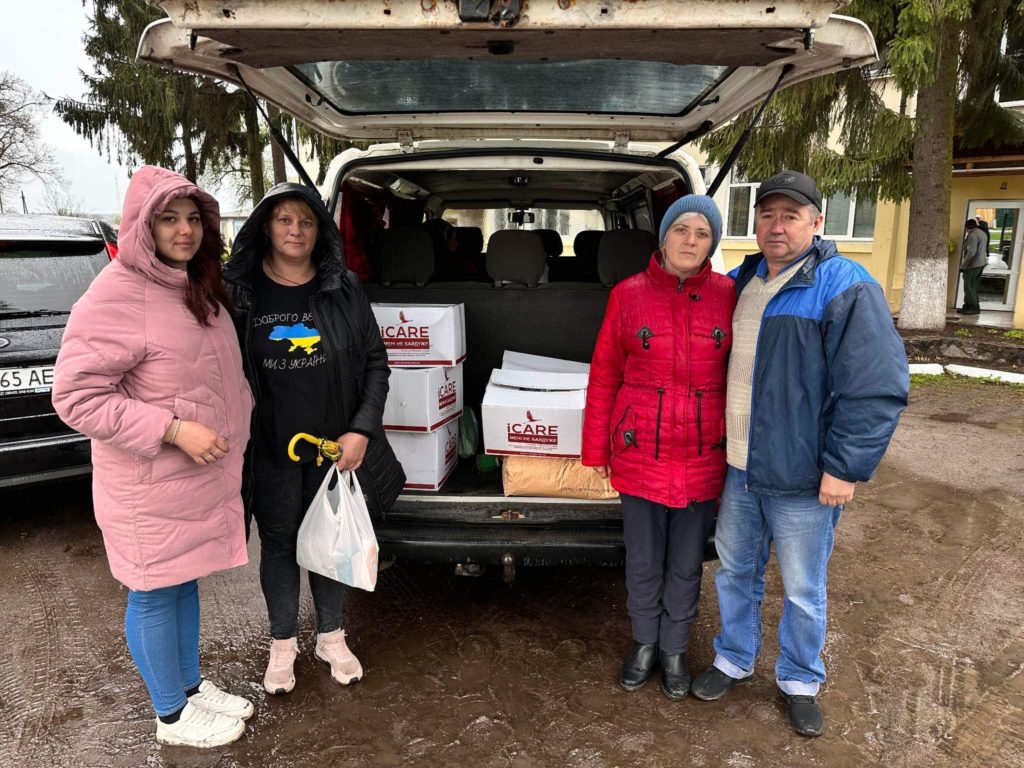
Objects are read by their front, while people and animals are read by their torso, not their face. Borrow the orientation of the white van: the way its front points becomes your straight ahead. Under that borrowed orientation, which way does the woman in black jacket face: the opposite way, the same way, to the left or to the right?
the opposite way

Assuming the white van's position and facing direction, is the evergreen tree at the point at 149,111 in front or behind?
in front

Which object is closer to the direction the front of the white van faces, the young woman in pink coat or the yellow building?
the yellow building

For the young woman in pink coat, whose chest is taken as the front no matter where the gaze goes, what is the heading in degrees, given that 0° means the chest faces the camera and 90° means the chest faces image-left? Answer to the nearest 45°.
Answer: approximately 315°

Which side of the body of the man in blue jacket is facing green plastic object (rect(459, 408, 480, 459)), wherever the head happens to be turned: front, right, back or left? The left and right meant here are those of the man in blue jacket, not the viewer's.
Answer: right

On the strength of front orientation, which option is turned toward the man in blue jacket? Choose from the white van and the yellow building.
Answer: the yellow building

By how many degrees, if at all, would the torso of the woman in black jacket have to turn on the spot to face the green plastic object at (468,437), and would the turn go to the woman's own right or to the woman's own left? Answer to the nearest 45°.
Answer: approximately 135° to the woman's own left

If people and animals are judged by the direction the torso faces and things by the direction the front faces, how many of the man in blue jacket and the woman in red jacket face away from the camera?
0

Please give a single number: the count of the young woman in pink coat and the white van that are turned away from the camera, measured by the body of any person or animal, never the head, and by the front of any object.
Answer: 1

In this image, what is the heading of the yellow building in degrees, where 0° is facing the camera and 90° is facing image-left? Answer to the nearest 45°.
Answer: approximately 0°
